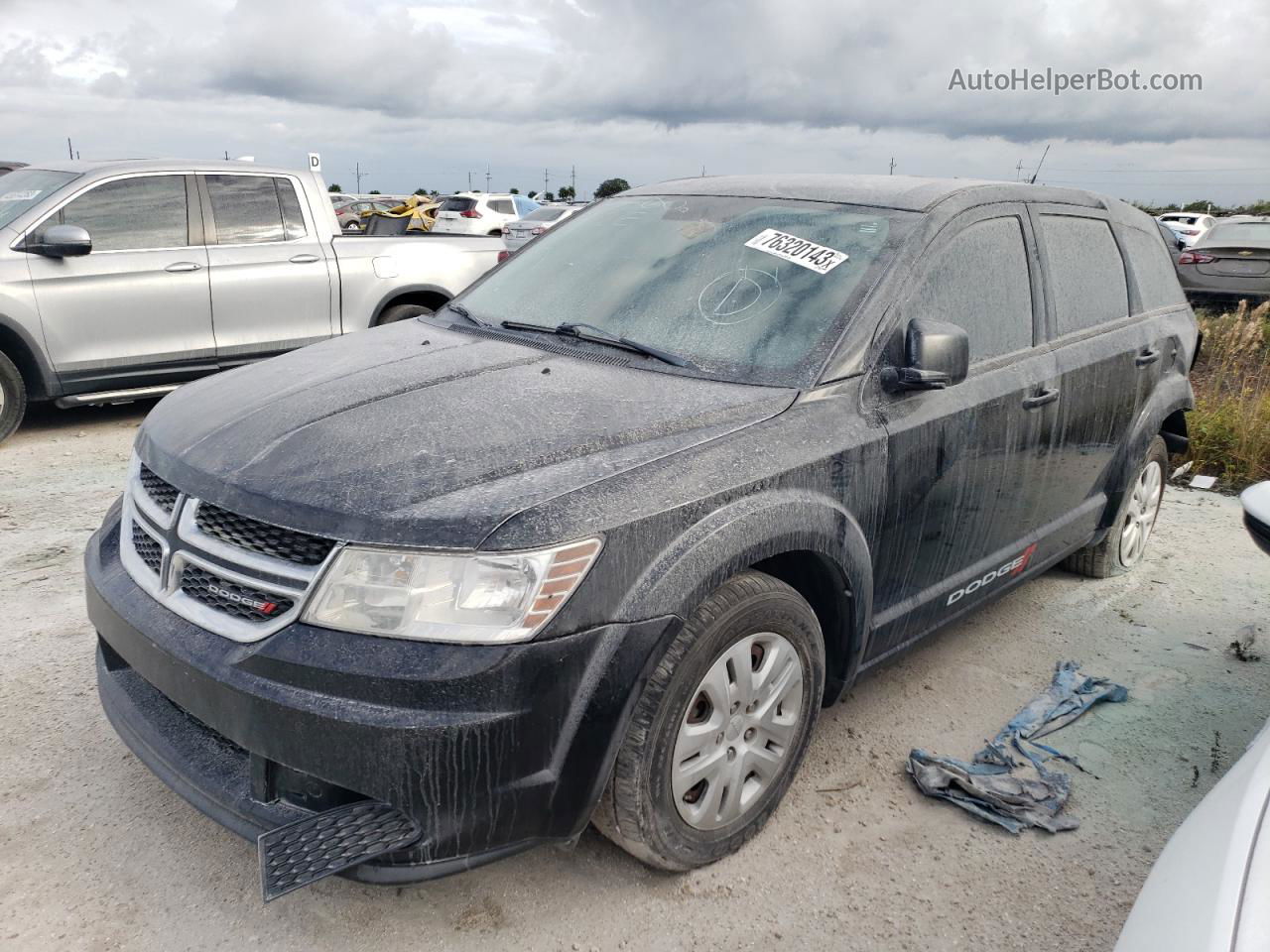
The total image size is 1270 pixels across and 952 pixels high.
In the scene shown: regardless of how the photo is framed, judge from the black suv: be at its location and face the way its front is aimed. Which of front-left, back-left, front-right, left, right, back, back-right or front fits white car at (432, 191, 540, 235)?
back-right

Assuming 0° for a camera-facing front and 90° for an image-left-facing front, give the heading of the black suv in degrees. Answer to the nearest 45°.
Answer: approximately 45°

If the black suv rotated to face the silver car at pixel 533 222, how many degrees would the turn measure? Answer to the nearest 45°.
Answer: approximately 135° to its right

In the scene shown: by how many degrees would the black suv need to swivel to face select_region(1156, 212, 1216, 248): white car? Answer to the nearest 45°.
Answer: approximately 180°

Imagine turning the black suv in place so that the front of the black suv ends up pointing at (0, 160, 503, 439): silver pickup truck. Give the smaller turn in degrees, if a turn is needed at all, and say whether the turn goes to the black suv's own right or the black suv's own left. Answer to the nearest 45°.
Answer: approximately 90° to the black suv's own right
